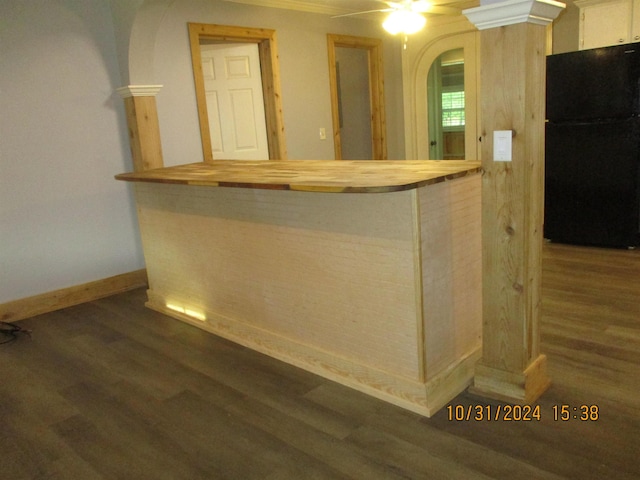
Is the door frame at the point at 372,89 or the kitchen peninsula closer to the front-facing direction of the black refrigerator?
the kitchen peninsula

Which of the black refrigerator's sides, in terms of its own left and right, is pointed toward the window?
back

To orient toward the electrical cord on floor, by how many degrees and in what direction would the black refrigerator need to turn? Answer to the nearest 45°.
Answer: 0° — it already faces it

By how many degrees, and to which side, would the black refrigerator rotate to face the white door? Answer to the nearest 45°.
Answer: approximately 45° to its right

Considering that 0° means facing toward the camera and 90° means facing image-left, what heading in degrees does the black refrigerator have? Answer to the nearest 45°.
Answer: approximately 45°

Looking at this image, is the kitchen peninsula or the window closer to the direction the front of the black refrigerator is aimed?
the kitchen peninsula

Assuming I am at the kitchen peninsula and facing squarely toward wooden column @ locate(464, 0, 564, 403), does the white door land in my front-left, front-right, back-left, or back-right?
back-left
